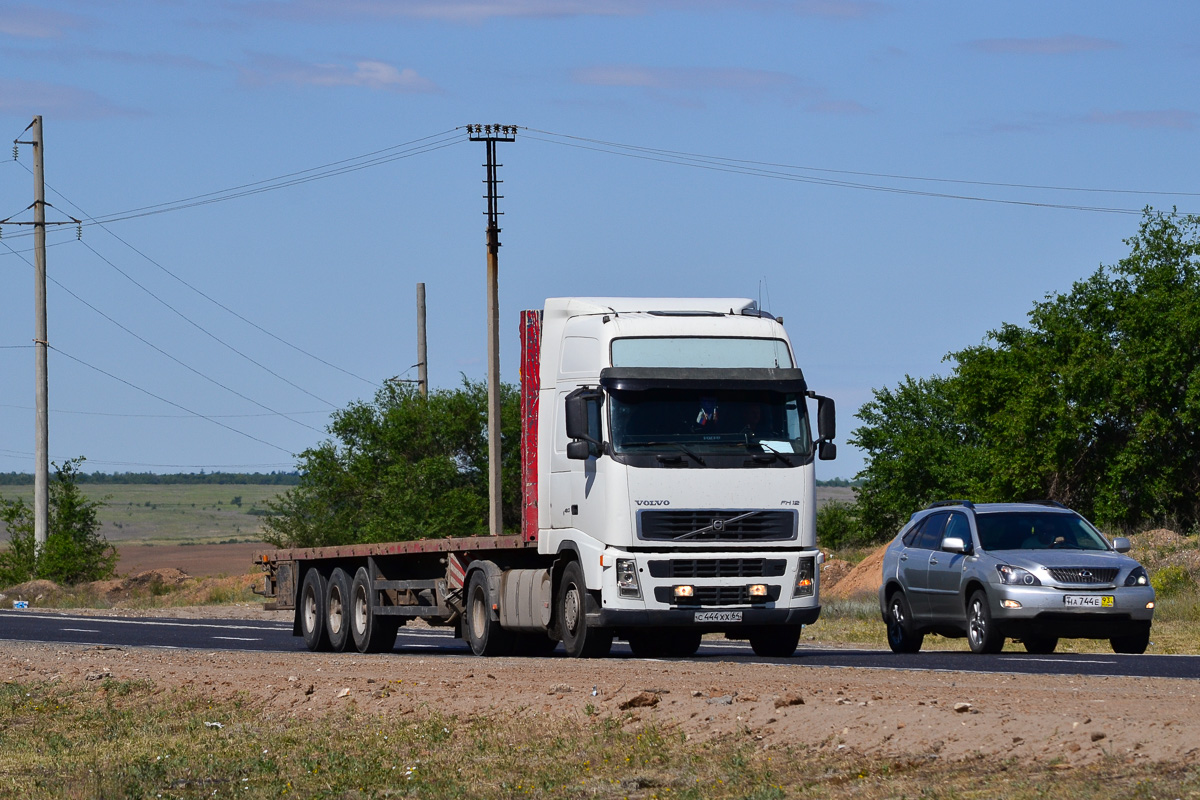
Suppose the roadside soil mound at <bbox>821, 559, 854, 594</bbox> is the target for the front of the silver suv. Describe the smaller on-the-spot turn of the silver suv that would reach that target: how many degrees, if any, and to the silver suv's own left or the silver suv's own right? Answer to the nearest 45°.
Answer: approximately 135° to the silver suv's own left

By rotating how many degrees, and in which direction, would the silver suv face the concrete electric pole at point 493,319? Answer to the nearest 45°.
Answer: approximately 180°

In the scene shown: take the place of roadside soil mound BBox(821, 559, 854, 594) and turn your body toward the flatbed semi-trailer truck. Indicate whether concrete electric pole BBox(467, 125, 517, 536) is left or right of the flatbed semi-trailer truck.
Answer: right

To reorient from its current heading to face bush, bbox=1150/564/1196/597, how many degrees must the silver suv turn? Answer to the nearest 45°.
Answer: approximately 135° to its left

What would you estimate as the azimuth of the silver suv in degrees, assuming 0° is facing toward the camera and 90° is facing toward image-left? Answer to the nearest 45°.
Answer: approximately 315°

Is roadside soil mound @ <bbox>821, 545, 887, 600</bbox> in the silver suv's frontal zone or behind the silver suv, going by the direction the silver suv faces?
behind

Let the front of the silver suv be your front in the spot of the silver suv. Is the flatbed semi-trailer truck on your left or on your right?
on your right
